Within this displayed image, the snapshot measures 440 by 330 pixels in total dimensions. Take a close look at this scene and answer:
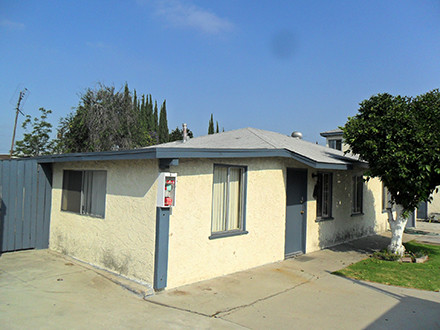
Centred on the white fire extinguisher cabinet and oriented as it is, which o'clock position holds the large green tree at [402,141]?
The large green tree is roughly at 10 o'clock from the white fire extinguisher cabinet.

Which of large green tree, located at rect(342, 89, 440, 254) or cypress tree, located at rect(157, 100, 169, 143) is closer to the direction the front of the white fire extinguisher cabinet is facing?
the large green tree

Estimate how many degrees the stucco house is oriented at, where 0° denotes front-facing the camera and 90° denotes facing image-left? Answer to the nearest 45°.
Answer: approximately 315°

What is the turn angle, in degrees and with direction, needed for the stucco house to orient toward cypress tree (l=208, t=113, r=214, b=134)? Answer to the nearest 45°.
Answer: approximately 135° to its left

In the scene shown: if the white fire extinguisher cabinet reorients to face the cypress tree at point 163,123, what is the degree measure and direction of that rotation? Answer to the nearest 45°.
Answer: approximately 135° to its left

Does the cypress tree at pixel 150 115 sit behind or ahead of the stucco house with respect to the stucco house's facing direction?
behind

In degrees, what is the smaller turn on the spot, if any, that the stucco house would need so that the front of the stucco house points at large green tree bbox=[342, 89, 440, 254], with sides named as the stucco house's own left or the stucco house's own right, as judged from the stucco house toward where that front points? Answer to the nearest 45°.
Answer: approximately 45° to the stucco house's own left

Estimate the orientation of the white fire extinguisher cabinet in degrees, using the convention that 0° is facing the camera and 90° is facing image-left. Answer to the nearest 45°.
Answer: approximately 315°

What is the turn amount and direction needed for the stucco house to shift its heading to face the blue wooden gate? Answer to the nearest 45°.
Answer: approximately 135° to its right

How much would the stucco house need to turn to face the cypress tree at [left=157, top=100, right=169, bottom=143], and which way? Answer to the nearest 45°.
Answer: approximately 135° to its left

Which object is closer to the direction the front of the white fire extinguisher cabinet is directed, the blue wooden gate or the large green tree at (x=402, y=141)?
the large green tree
